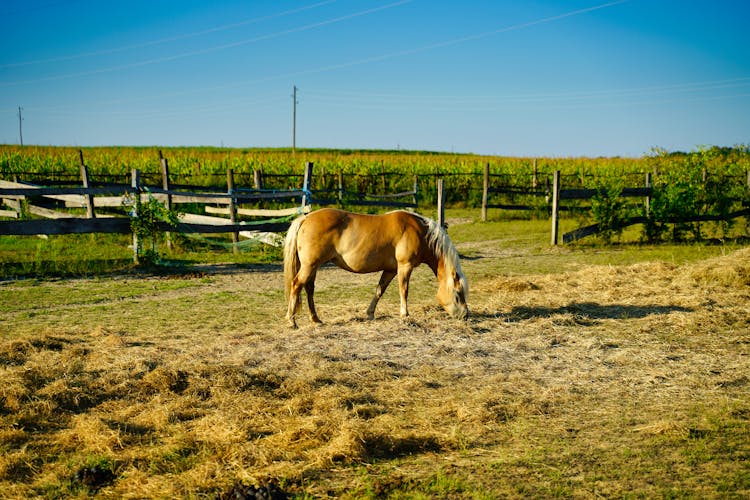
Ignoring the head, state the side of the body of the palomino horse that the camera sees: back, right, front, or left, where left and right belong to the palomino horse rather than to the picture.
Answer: right

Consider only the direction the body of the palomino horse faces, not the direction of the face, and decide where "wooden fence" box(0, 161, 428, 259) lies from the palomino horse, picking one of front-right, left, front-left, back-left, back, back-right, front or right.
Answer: back-left

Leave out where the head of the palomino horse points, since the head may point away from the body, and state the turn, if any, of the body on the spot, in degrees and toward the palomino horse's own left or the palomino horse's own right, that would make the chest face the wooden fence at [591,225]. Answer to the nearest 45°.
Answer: approximately 45° to the palomino horse's own left
